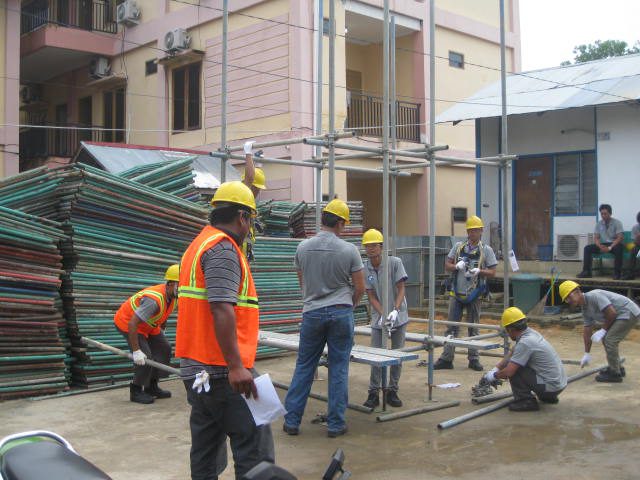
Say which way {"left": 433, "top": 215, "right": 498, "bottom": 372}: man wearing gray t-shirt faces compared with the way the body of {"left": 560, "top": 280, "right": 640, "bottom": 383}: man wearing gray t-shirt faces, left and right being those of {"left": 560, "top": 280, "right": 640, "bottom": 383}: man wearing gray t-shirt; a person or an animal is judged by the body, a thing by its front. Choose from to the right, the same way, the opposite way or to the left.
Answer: to the left

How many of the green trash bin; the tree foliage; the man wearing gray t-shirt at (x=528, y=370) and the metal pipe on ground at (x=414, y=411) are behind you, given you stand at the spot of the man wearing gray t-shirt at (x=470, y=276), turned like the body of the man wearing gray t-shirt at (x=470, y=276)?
2

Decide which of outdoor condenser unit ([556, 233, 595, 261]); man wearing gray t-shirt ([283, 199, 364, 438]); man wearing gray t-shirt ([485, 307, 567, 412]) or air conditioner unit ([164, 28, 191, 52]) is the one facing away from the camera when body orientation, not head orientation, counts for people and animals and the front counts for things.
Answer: man wearing gray t-shirt ([283, 199, 364, 438])

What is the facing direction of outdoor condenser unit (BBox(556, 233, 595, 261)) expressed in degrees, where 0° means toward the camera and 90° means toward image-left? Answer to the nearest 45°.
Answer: approximately 0°

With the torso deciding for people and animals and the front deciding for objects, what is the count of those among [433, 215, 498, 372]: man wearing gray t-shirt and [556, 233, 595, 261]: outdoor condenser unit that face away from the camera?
0

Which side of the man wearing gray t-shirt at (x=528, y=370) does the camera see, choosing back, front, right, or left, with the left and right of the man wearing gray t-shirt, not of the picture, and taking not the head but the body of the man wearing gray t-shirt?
left

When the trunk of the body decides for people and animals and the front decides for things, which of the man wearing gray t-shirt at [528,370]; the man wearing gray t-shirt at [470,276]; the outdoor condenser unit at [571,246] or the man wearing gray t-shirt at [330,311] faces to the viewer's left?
the man wearing gray t-shirt at [528,370]

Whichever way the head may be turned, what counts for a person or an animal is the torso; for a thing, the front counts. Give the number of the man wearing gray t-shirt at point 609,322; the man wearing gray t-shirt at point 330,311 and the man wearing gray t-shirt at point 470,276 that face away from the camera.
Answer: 1

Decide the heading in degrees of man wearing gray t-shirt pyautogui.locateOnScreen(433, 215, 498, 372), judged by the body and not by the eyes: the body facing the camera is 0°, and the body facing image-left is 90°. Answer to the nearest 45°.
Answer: approximately 0°

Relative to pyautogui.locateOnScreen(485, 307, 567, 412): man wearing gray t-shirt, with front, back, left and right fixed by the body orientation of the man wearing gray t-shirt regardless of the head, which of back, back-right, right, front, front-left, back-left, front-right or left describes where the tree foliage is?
right

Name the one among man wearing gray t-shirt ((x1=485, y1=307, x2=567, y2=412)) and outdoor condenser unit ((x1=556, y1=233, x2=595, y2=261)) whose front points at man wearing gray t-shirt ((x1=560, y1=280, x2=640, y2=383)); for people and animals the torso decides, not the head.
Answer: the outdoor condenser unit

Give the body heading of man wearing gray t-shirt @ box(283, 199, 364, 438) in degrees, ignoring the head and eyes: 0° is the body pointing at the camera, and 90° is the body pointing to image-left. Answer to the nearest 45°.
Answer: approximately 180°

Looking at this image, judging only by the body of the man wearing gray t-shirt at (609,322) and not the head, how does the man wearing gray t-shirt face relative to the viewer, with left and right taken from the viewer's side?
facing to the left of the viewer
